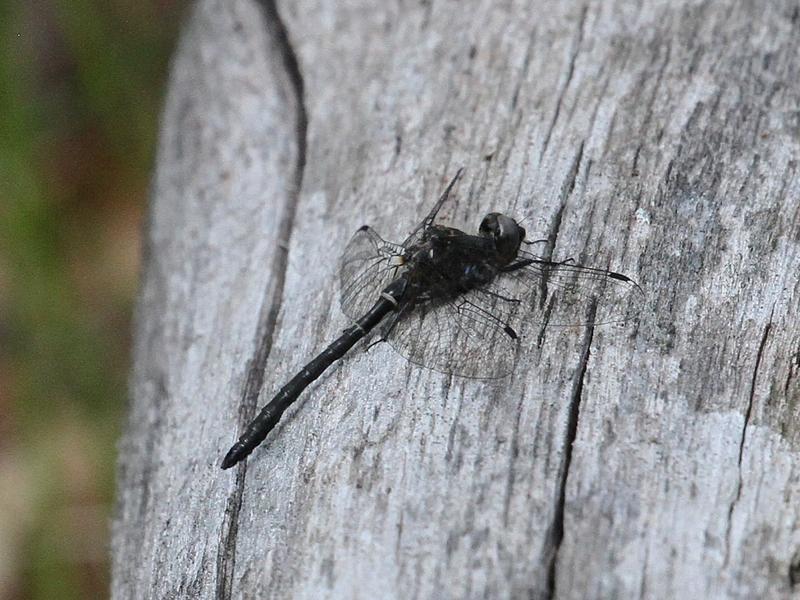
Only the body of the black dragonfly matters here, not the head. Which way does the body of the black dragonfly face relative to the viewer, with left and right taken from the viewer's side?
facing away from the viewer and to the right of the viewer
